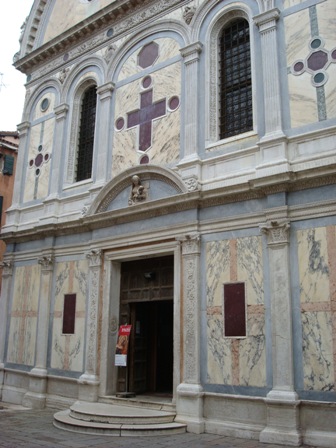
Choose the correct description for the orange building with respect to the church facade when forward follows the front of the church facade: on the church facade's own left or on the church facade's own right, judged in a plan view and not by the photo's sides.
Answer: on the church facade's own right

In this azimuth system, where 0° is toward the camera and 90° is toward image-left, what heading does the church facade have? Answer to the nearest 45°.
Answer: approximately 45°
